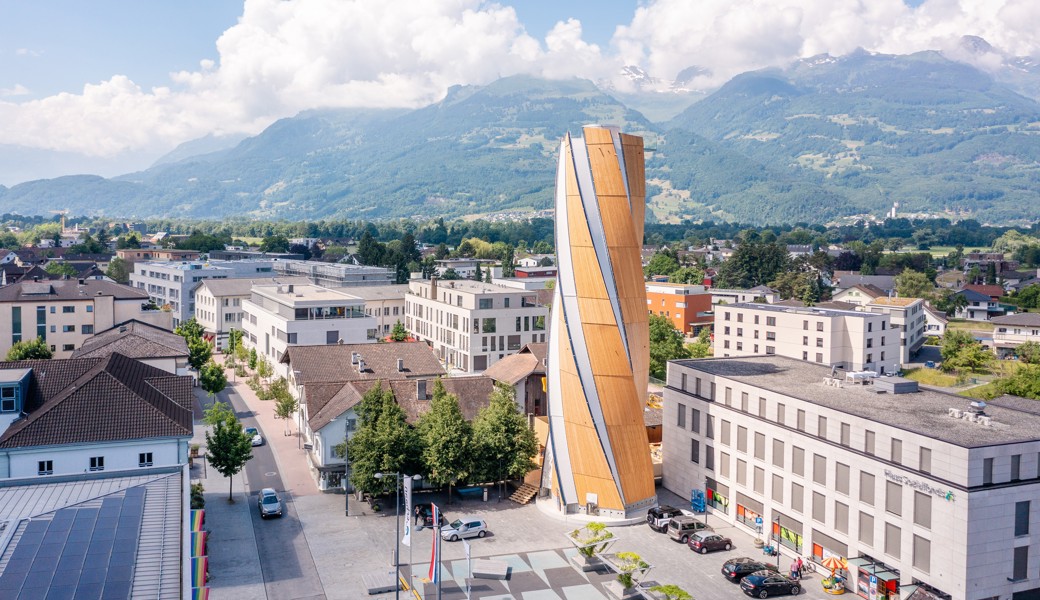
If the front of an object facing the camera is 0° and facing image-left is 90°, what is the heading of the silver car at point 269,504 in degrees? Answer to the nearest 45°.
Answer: approximately 0°

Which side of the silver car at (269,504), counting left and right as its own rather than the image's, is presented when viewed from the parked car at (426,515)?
left

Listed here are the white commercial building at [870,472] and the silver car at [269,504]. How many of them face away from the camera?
0

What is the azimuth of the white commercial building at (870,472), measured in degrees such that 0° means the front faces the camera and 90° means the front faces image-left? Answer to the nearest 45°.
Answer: approximately 45°

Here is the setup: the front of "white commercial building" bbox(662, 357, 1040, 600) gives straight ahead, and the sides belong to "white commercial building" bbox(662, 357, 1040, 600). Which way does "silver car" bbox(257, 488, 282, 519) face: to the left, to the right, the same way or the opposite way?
to the left

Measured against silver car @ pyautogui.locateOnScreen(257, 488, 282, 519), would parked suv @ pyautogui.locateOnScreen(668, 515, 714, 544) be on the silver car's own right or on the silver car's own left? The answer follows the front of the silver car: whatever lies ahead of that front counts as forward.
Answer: on the silver car's own left

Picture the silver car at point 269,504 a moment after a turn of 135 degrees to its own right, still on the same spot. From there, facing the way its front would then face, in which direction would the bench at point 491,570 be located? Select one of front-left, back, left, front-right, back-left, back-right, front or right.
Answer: back

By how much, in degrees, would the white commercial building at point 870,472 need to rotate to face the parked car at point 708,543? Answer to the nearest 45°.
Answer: approximately 45° to its right

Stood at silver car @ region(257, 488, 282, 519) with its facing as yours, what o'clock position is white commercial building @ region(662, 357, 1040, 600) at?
The white commercial building is roughly at 10 o'clock from the silver car.

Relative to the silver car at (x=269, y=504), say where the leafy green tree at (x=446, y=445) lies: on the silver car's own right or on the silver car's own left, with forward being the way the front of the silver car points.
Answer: on the silver car's own left
